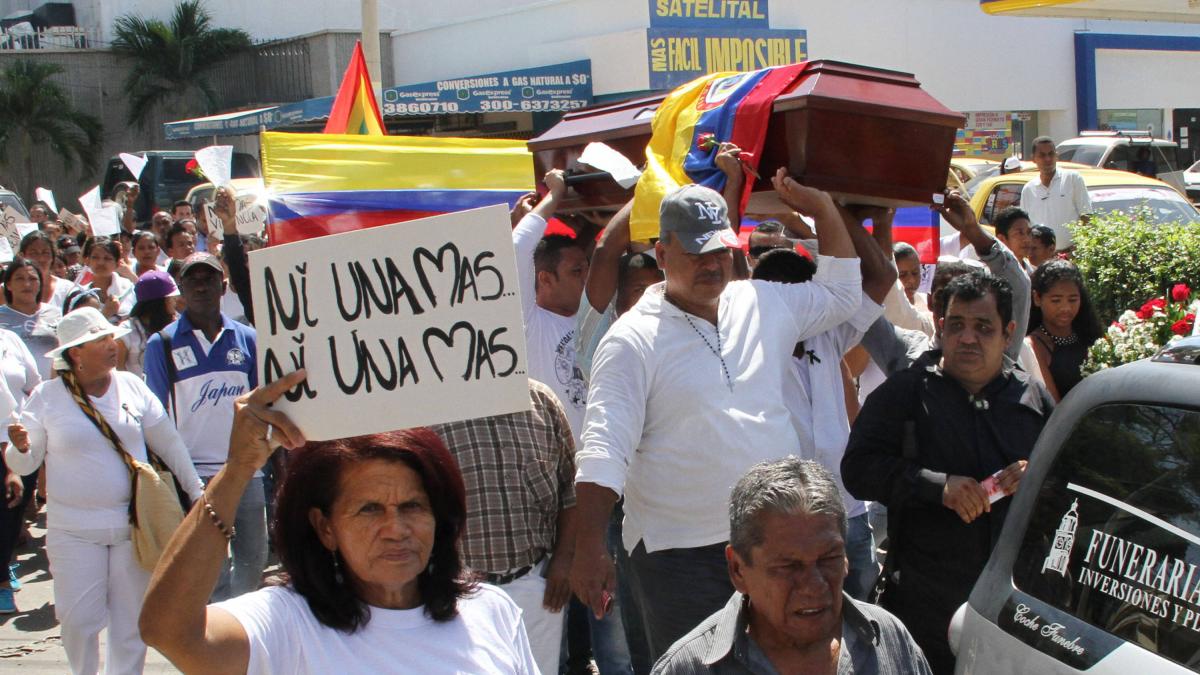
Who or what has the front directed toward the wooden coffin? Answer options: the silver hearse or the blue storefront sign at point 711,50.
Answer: the blue storefront sign

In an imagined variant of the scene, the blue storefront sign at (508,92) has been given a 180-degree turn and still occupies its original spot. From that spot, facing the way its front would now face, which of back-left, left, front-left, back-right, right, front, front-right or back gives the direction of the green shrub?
back-right

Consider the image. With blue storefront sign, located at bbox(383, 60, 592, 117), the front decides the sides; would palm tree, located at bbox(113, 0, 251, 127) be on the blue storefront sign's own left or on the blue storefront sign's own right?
on the blue storefront sign's own right

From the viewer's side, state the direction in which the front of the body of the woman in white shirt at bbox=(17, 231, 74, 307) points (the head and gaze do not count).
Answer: toward the camera

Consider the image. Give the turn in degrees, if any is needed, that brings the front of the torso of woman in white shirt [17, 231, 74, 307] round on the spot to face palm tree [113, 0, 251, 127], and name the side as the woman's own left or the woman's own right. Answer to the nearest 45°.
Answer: approximately 180°

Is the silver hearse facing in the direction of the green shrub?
no

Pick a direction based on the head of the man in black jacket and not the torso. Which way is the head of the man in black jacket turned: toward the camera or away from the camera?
toward the camera

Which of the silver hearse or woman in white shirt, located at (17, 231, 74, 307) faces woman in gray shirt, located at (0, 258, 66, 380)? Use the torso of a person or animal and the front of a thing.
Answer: woman in white shirt, located at (17, 231, 74, 307)

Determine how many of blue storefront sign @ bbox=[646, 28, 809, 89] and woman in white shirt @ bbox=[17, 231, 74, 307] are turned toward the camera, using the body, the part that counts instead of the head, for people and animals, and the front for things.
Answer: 2

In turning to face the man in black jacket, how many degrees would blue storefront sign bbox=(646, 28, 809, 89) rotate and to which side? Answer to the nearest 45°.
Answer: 0° — it already faces them

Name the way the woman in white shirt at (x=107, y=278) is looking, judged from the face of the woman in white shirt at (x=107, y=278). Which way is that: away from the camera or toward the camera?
toward the camera

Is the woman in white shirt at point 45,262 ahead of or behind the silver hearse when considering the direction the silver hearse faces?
behind
